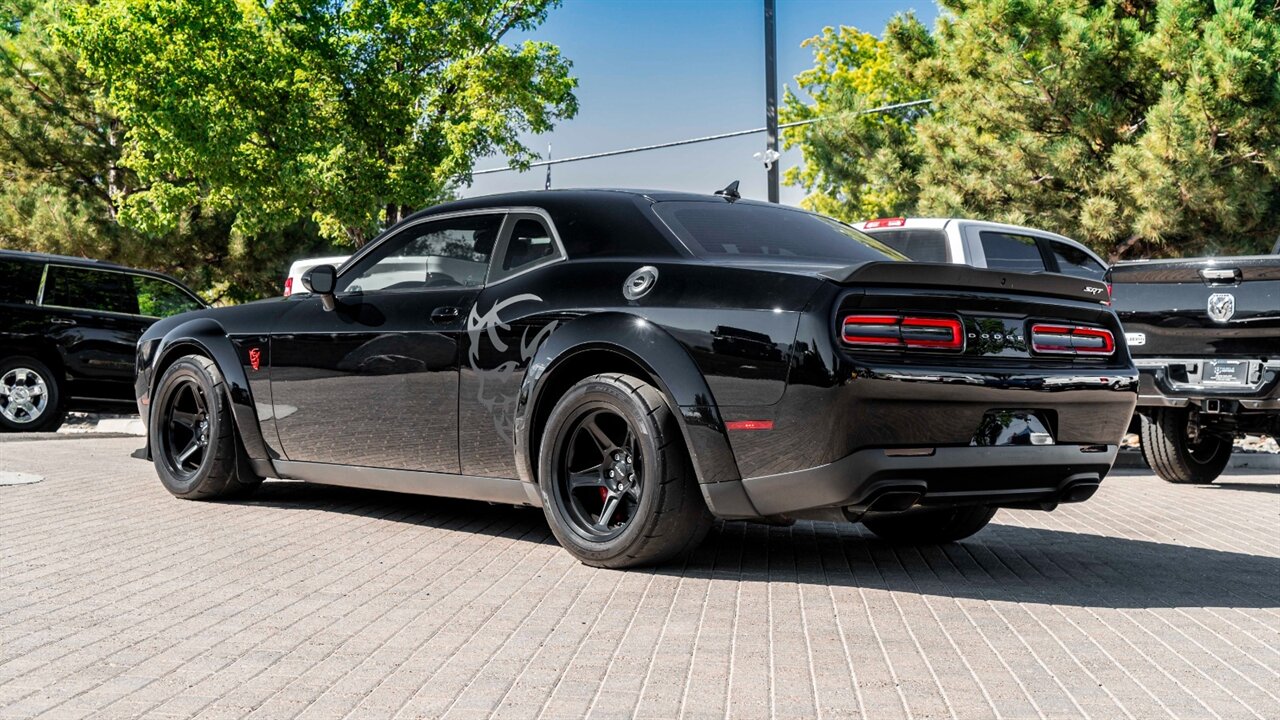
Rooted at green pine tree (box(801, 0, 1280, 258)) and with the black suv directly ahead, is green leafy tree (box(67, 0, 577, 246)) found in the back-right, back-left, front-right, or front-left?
front-right

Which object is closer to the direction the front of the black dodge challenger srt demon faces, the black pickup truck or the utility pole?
the utility pole

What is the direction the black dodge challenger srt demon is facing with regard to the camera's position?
facing away from the viewer and to the left of the viewer

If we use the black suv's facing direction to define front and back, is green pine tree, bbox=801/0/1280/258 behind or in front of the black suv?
in front

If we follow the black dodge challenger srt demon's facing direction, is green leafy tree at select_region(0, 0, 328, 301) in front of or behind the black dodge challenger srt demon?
in front

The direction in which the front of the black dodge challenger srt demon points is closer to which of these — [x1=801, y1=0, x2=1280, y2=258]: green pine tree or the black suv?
the black suv

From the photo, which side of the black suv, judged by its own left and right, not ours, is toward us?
right

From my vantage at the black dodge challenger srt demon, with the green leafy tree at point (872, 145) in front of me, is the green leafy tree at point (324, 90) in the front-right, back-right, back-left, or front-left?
front-left

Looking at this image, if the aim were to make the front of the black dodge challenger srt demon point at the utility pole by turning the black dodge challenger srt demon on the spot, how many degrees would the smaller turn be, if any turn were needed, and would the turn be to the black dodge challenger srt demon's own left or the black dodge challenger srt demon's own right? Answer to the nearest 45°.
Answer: approximately 45° to the black dodge challenger srt demon's own right

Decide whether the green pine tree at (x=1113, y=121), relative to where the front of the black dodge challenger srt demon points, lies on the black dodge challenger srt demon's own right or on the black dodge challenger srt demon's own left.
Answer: on the black dodge challenger srt demon's own right
